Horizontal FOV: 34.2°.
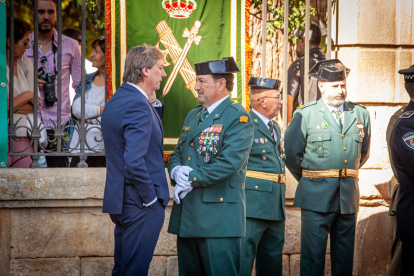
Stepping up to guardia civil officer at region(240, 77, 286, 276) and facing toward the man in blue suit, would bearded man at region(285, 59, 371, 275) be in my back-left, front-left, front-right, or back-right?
back-left

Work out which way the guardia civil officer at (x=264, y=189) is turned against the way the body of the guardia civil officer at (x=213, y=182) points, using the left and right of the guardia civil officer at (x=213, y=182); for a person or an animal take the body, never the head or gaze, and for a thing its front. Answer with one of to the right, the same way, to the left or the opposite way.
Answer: to the left

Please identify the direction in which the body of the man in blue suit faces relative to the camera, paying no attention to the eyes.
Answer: to the viewer's right

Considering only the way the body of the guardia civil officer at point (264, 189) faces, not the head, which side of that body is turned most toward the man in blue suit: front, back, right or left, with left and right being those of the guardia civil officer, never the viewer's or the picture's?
right

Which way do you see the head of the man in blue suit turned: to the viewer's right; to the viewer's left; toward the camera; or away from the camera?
to the viewer's right

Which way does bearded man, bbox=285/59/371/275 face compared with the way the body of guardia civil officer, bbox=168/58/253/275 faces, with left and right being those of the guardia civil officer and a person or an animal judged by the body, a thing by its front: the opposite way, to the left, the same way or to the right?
to the left

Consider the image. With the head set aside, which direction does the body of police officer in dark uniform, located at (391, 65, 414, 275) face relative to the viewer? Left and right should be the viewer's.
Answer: facing to the left of the viewer

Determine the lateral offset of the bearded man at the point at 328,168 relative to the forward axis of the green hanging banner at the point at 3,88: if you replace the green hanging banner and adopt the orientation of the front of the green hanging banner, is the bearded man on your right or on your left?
on your left
